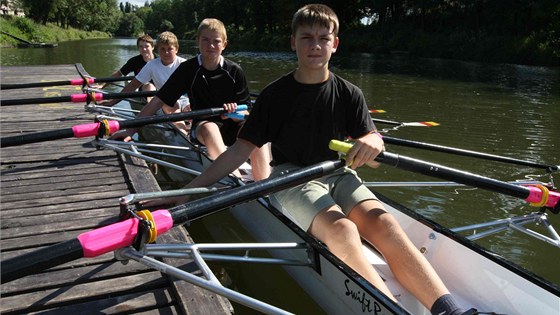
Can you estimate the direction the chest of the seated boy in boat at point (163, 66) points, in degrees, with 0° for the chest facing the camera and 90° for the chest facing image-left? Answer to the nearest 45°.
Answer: approximately 0°

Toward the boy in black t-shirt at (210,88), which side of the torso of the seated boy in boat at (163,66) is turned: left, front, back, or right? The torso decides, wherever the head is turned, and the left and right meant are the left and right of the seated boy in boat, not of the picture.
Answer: front

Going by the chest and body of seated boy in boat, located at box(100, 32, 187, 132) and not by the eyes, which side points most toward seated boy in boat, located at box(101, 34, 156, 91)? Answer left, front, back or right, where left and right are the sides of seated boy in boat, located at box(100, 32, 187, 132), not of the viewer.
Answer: back

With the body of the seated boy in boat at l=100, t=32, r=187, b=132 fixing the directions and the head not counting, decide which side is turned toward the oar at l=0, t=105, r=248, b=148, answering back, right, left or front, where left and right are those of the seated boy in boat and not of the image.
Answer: front

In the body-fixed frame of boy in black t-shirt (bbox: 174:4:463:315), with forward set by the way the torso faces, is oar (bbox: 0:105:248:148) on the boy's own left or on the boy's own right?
on the boy's own right

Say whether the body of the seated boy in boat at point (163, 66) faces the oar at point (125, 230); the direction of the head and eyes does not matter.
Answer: yes

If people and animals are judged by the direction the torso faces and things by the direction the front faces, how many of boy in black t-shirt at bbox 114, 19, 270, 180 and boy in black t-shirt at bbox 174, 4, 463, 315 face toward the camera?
2

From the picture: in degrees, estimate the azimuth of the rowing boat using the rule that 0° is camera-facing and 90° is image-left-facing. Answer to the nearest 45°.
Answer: approximately 135°

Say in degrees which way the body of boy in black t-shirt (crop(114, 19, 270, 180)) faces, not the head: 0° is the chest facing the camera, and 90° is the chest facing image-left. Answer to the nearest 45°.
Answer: approximately 0°
